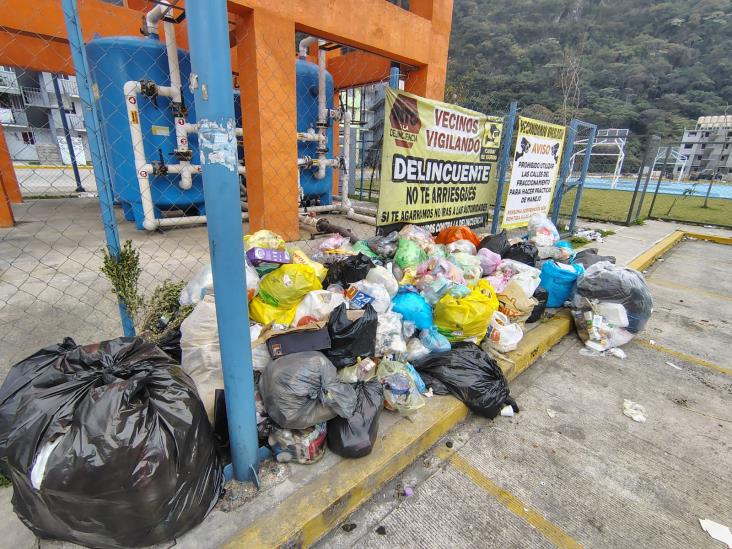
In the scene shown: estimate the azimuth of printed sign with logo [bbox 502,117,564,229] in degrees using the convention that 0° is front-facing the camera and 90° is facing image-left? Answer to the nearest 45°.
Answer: approximately 315°

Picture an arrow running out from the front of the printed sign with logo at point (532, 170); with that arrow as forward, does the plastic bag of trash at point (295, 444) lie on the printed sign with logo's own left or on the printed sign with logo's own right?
on the printed sign with logo's own right

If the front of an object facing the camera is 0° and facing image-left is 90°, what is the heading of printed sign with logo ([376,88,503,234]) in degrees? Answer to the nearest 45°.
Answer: approximately 315°

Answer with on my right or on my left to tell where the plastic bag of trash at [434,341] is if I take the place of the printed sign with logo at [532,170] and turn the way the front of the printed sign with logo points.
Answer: on my right

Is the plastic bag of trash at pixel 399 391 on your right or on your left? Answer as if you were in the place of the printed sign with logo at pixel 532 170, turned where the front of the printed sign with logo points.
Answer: on your right

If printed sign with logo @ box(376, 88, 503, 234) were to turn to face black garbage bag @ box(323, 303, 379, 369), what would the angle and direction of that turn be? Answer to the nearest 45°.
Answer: approximately 45° to its right

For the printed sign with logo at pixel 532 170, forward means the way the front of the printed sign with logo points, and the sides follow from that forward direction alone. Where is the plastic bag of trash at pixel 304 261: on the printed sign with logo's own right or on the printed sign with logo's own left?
on the printed sign with logo's own right

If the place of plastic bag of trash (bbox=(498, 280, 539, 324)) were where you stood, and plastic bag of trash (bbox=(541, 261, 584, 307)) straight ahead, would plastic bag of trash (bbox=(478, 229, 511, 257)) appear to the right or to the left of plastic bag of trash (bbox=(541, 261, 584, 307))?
left

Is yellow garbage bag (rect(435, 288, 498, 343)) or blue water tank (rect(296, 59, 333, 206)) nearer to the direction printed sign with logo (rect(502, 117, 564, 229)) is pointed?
the yellow garbage bag

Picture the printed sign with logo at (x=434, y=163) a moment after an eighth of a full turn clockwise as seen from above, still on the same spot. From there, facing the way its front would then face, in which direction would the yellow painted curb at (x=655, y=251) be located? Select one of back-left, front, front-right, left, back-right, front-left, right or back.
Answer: back-left

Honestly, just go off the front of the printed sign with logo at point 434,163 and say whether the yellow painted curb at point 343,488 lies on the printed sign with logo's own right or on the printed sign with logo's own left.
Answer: on the printed sign with logo's own right
